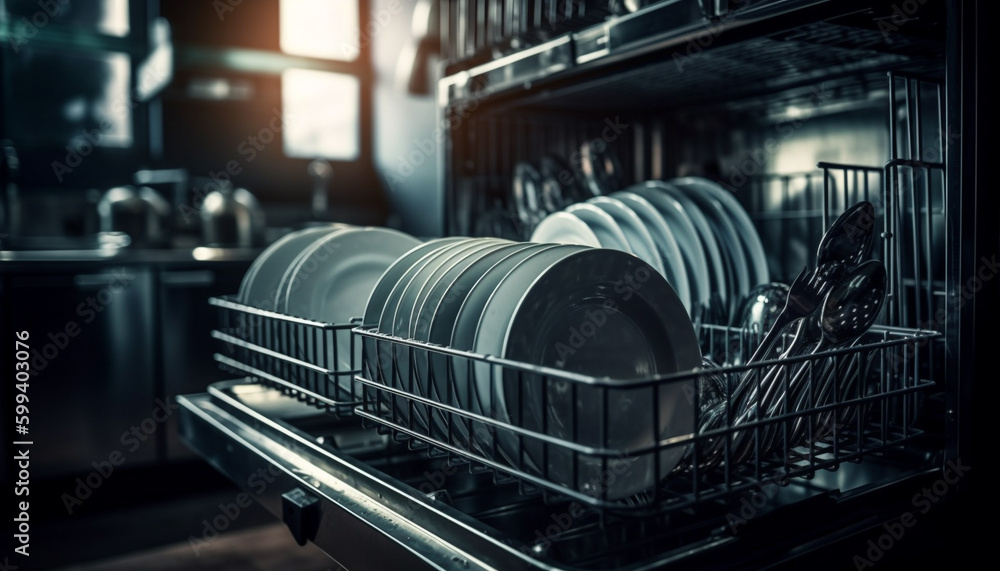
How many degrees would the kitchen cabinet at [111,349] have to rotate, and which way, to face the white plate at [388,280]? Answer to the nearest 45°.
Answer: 0° — it already faces it

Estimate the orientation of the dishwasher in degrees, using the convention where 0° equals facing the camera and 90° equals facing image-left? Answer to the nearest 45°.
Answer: approximately 45°

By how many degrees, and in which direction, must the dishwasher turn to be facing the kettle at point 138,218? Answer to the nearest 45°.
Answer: approximately 90° to its right

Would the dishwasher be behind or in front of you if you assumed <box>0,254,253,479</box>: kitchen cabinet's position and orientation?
in front

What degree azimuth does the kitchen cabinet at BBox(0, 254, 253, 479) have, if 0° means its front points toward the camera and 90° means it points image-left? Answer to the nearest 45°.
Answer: approximately 0°

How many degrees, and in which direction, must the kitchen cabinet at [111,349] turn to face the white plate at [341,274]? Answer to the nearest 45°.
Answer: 0° — it already faces it

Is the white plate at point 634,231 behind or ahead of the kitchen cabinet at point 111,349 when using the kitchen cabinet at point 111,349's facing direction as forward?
ahead

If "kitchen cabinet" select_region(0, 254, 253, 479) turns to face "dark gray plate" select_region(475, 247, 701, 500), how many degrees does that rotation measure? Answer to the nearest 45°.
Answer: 0° — it already faces it

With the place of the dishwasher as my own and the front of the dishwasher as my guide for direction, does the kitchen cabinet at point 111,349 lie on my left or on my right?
on my right

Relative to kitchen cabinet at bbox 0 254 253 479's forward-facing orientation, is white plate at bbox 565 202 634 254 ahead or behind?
ahead

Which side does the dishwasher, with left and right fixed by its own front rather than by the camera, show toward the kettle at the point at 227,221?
right
